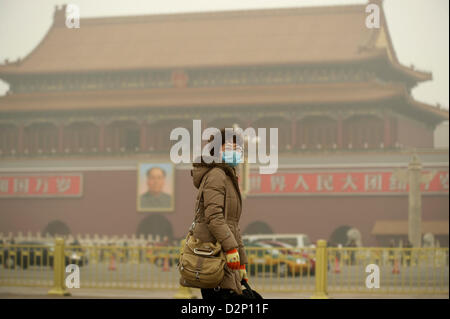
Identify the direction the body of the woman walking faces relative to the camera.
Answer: to the viewer's right

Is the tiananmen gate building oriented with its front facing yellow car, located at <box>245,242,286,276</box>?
yes

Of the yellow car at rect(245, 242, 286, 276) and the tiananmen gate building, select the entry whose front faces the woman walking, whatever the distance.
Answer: the tiananmen gate building

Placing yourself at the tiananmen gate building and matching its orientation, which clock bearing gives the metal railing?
The metal railing is roughly at 12 o'clock from the tiananmen gate building.

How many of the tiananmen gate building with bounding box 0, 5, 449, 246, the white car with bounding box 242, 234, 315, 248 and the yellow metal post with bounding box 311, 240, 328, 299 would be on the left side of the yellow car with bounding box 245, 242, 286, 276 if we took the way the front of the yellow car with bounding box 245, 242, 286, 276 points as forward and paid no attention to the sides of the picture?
2
